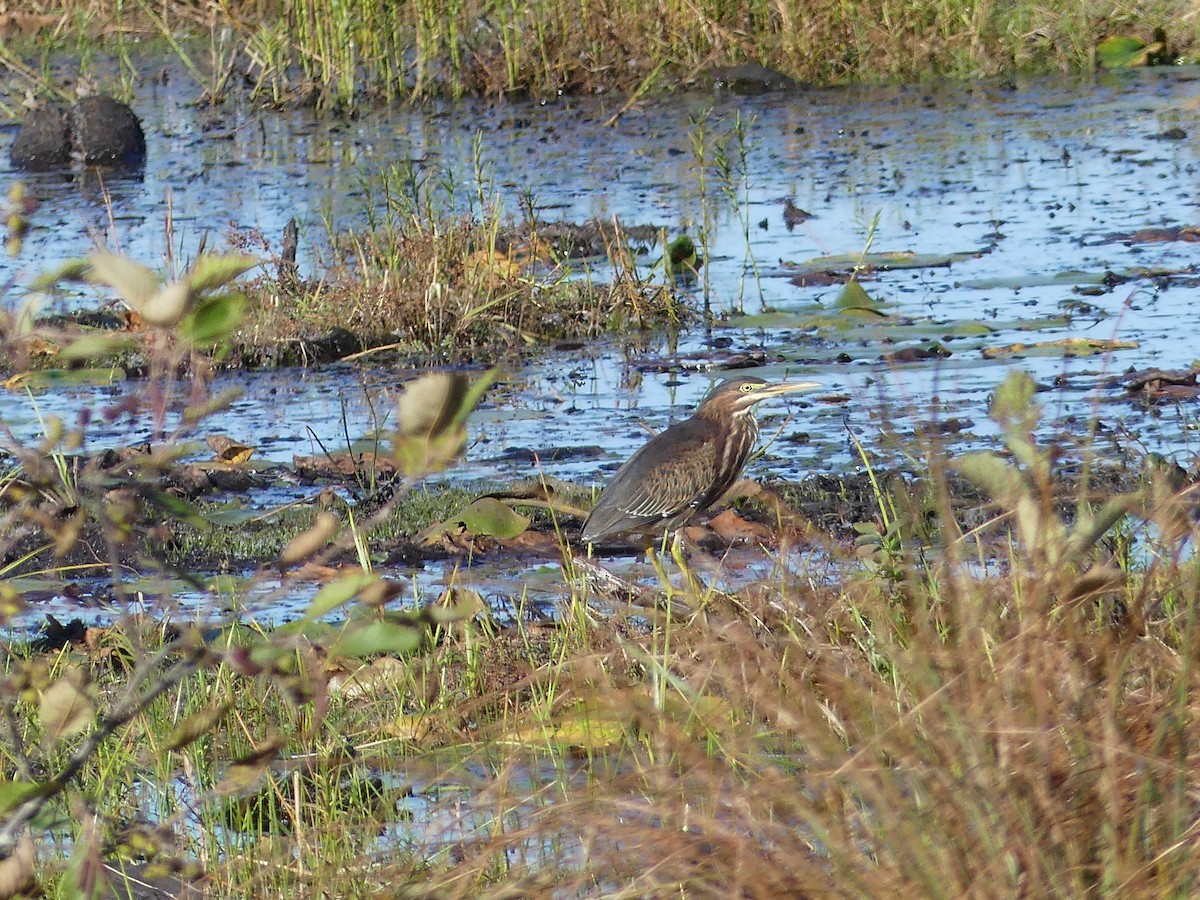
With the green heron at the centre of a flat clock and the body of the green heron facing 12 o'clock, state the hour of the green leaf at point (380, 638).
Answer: The green leaf is roughly at 3 o'clock from the green heron.

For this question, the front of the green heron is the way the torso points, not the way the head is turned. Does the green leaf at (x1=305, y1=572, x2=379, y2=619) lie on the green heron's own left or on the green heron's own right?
on the green heron's own right

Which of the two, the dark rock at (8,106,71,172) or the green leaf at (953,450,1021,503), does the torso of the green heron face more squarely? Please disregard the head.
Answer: the green leaf

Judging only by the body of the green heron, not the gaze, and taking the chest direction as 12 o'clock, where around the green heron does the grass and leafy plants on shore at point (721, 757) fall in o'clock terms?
The grass and leafy plants on shore is roughly at 3 o'clock from the green heron.

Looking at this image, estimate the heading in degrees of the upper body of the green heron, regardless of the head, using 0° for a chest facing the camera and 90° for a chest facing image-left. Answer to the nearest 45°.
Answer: approximately 270°

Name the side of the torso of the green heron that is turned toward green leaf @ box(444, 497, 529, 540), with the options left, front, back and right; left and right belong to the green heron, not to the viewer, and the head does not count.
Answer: back

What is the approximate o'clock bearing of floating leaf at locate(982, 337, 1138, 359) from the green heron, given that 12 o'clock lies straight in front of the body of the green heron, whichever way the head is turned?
The floating leaf is roughly at 10 o'clock from the green heron.

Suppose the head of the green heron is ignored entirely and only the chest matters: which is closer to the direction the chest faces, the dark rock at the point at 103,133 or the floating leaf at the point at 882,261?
the floating leaf

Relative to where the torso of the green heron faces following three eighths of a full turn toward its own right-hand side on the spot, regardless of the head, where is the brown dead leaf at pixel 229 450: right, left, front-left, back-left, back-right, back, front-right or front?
right

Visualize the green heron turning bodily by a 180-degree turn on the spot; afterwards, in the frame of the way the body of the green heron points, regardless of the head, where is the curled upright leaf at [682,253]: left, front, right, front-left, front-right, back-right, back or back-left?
right

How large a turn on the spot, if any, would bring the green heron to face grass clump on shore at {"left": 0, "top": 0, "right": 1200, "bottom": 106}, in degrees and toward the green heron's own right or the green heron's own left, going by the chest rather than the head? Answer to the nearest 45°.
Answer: approximately 90° to the green heron's own left

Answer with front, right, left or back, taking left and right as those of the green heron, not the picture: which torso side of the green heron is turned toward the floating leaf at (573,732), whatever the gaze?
right
